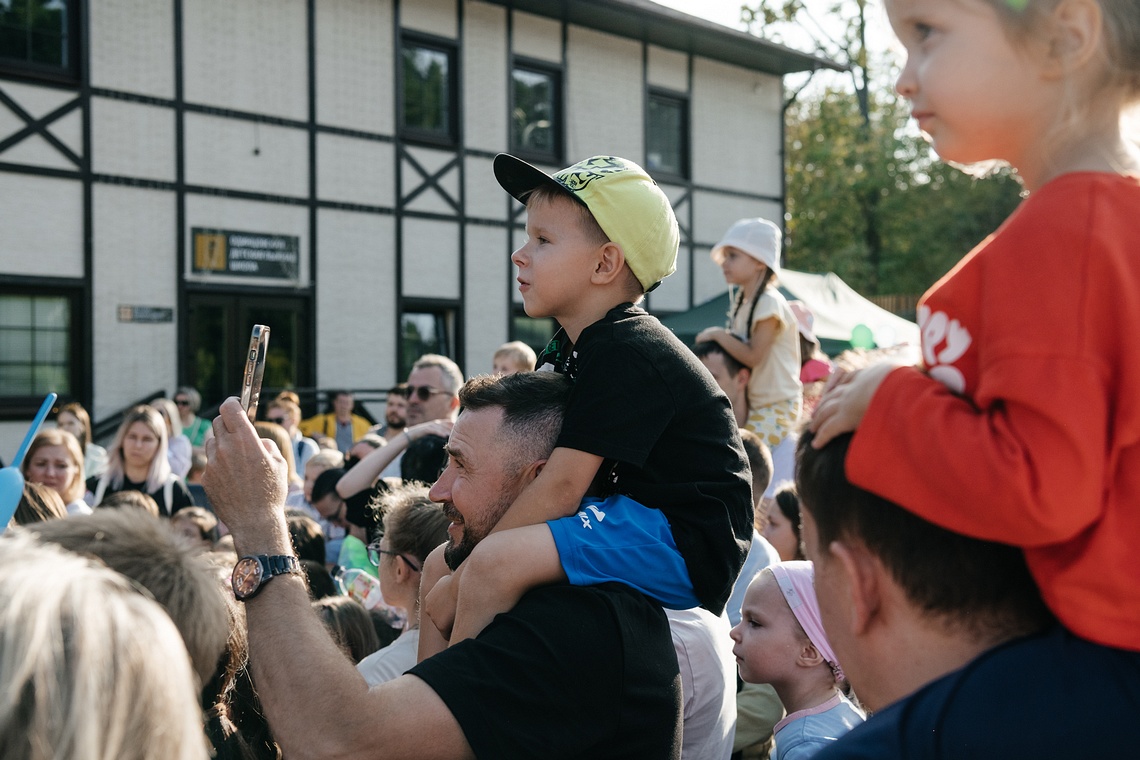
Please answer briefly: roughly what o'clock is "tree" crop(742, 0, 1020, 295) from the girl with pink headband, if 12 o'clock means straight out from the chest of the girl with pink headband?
The tree is roughly at 3 o'clock from the girl with pink headband.

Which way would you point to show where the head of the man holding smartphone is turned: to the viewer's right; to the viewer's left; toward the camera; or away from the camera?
to the viewer's left

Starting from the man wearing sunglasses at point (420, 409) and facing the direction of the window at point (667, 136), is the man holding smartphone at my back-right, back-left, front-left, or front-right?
back-right

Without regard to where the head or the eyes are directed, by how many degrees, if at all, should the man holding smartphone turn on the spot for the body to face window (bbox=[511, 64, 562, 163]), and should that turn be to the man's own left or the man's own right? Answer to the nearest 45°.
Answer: approximately 90° to the man's own right

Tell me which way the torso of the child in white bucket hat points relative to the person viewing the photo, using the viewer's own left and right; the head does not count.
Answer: facing to the left of the viewer

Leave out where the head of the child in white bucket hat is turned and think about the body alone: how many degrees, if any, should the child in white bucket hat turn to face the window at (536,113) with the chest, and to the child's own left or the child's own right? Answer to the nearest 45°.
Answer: approximately 90° to the child's own right

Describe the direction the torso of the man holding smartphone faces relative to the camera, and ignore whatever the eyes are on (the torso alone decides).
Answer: to the viewer's left

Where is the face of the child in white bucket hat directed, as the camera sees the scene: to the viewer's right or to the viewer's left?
to the viewer's left

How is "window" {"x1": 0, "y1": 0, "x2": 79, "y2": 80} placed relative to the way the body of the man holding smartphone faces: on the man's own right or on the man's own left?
on the man's own right

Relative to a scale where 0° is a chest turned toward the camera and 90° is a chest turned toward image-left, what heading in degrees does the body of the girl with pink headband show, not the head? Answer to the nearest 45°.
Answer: approximately 90°
